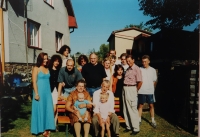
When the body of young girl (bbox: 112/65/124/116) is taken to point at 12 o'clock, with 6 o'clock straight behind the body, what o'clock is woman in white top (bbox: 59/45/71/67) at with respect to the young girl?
The woman in white top is roughly at 3 o'clock from the young girl.

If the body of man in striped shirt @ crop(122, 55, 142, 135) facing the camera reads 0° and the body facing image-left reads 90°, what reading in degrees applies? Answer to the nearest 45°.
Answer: approximately 45°

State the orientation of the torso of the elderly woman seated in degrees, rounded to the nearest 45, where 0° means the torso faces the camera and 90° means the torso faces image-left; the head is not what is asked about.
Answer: approximately 0°

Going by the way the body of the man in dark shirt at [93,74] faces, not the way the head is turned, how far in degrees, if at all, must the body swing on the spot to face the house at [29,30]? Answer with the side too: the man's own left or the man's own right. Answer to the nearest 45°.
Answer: approximately 90° to the man's own right

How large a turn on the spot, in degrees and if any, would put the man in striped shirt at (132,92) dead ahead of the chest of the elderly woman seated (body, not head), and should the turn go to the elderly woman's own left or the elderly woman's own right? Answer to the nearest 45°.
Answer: approximately 90° to the elderly woman's own left

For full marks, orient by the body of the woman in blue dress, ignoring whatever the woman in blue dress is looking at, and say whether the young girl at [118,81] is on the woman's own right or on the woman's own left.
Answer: on the woman's own left
